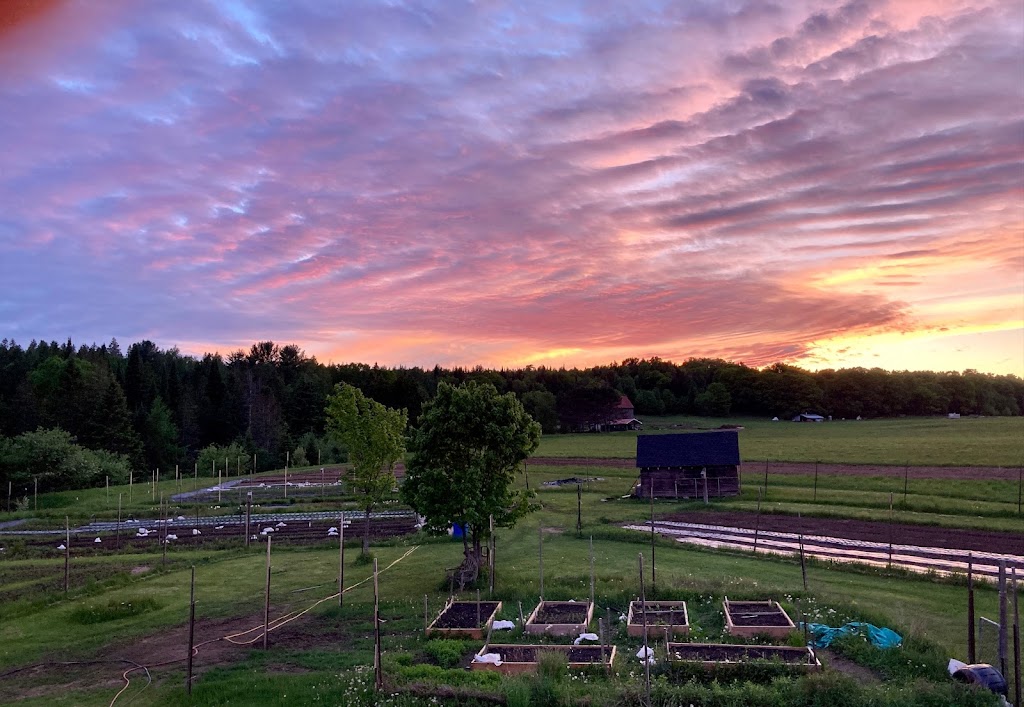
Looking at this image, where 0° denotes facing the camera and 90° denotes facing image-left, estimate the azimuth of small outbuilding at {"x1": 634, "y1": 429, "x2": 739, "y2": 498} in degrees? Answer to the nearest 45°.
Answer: approximately 0°

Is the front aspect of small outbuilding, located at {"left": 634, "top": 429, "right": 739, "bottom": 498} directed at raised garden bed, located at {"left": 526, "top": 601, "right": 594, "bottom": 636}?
yes

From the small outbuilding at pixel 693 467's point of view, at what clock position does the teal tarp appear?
The teal tarp is roughly at 12 o'clock from the small outbuilding.

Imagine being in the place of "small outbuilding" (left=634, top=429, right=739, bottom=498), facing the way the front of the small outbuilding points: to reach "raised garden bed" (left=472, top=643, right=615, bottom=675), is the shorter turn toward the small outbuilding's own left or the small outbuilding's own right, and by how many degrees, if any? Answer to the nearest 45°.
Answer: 0° — it already faces it

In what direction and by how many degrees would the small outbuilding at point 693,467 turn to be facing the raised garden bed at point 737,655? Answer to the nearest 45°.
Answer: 0° — it already faces it

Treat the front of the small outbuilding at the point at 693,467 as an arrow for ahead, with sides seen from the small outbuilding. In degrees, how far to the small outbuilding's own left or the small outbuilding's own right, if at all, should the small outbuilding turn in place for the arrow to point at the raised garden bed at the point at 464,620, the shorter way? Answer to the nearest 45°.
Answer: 0° — it already faces it
